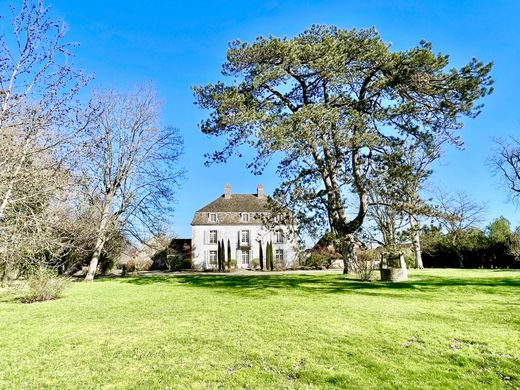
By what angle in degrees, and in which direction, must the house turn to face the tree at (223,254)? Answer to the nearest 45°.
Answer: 0° — it already faces it

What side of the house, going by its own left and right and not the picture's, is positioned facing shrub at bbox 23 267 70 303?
front

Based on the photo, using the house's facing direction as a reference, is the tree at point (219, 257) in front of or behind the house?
in front

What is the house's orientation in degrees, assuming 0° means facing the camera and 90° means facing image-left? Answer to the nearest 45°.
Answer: approximately 0°

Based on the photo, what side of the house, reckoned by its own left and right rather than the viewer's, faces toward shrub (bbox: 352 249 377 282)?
front
